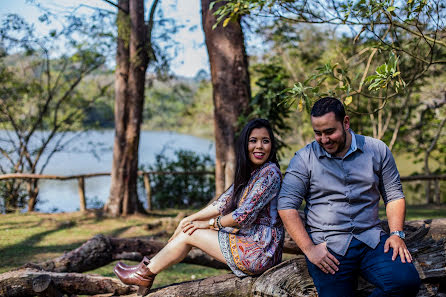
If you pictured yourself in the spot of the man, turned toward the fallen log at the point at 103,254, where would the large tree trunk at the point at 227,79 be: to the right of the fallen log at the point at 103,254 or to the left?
right

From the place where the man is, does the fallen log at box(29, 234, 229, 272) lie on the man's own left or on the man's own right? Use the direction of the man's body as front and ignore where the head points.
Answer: on the man's own right

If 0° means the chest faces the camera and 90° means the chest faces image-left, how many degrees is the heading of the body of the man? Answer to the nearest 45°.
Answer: approximately 0°

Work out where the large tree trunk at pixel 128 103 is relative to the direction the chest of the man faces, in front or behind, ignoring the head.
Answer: behind

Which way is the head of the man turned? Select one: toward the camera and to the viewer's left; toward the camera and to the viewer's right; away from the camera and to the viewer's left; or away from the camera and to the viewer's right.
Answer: toward the camera and to the viewer's left

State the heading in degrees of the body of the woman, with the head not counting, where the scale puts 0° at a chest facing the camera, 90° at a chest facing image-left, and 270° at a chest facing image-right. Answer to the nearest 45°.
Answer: approximately 90°

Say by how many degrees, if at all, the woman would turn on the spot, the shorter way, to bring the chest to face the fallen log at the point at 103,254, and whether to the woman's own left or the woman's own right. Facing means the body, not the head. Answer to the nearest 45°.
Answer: approximately 45° to the woman's own right
